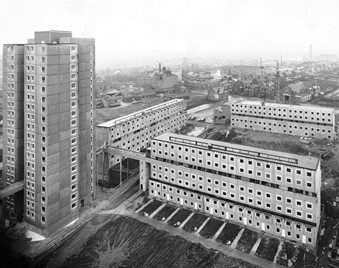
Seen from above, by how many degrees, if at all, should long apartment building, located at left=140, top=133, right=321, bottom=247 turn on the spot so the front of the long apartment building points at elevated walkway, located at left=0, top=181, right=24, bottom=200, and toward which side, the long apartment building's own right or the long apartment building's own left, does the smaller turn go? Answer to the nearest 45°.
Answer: approximately 45° to the long apartment building's own right

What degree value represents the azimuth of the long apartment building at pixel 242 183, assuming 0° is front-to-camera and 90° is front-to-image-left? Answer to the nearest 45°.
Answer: approximately 45°

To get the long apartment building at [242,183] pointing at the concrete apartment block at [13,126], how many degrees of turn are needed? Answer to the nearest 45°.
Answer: approximately 45° to its right

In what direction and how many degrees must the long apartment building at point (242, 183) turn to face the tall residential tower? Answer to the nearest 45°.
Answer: approximately 45° to its right
